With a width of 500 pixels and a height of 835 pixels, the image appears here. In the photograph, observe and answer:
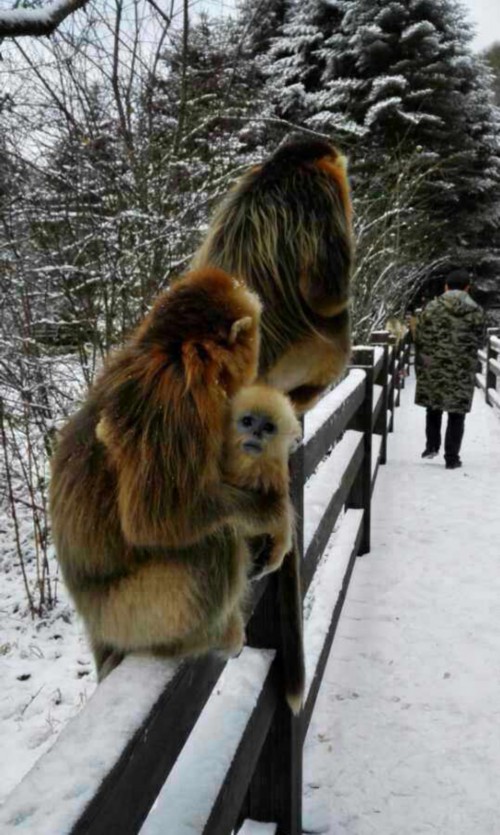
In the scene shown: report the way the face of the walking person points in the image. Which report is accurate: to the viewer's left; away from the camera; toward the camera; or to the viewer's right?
away from the camera

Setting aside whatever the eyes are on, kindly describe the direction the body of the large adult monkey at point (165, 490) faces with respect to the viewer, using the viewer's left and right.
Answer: facing away from the viewer and to the right of the viewer
